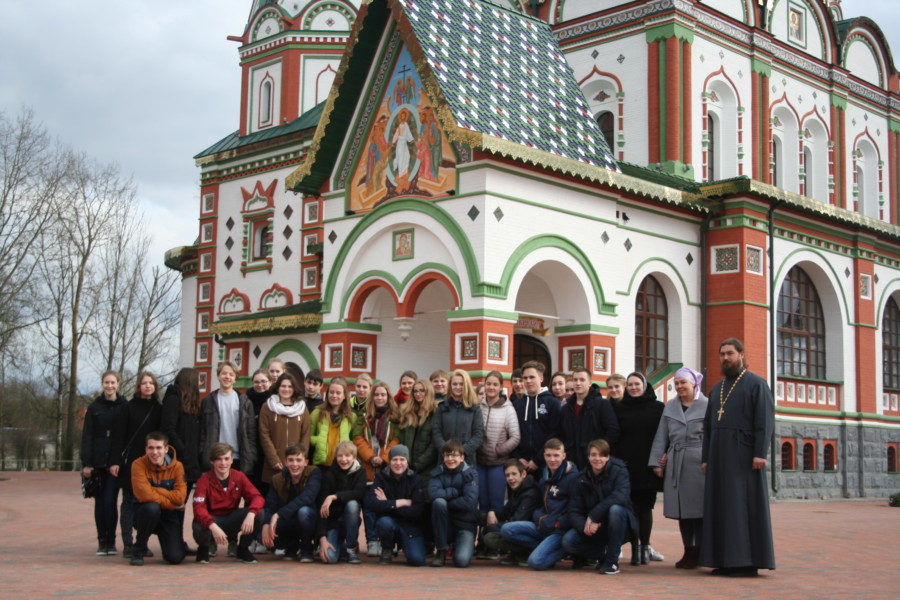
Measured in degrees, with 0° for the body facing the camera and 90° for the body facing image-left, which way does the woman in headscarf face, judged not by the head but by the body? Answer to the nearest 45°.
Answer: approximately 45°

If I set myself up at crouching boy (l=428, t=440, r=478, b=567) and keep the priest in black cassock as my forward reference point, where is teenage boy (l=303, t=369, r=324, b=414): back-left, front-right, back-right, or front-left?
back-left

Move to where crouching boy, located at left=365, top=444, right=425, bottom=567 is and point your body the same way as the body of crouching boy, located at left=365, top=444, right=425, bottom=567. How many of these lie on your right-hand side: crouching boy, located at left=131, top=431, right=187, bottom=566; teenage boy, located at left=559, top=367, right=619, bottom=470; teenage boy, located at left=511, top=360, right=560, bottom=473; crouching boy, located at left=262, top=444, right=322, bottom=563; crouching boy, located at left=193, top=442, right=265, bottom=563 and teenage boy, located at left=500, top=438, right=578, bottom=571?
3

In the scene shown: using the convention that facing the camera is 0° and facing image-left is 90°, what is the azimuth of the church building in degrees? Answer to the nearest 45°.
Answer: approximately 45°

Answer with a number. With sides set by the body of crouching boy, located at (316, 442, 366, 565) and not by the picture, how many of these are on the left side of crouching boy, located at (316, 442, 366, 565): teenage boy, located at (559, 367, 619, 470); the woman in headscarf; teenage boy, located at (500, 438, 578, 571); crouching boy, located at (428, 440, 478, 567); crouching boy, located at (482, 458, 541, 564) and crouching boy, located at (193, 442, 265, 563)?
5

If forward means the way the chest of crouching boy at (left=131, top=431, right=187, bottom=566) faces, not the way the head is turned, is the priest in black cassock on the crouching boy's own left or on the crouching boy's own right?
on the crouching boy's own left
